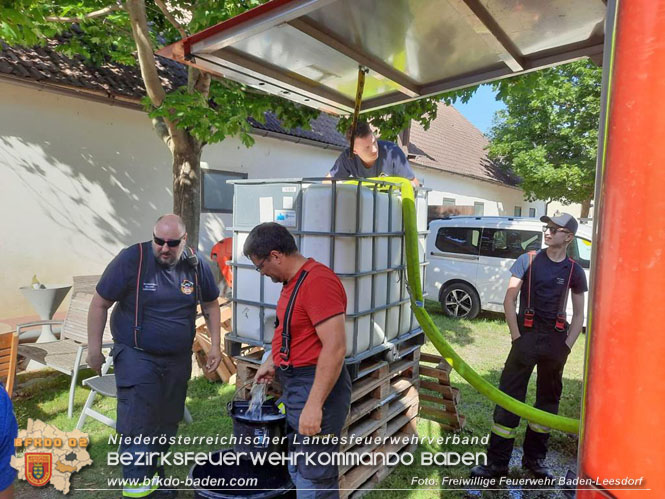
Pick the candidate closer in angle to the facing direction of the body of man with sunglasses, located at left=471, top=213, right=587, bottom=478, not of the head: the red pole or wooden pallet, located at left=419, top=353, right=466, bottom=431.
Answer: the red pole

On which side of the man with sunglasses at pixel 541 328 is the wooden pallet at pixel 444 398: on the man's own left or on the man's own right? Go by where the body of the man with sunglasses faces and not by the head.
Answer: on the man's own right

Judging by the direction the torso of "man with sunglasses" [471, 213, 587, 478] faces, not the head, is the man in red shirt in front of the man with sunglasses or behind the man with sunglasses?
in front

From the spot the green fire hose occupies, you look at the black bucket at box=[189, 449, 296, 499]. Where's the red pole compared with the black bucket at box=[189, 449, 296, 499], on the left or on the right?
left

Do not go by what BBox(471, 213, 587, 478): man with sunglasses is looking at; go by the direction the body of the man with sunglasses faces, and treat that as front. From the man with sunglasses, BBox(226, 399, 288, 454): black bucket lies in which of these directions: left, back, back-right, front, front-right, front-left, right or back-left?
front-right

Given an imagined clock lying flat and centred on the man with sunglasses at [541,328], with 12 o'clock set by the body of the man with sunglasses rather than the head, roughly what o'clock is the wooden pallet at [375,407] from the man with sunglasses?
The wooden pallet is roughly at 2 o'clock from the man with sunglasses.

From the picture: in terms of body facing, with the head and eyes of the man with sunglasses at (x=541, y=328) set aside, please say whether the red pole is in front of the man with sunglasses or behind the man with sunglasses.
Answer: in front

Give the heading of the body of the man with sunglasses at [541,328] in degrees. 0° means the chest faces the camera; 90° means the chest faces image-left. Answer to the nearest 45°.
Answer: approximately 0°

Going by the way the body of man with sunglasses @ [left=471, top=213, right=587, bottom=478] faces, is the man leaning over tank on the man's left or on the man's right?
on the man's right

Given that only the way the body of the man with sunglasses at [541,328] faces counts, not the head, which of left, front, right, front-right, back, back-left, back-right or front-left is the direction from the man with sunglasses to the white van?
back

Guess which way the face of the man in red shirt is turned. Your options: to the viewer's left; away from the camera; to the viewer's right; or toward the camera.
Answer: to the viewer's left

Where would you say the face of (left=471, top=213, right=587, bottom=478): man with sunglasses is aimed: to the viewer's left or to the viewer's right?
to the viewer's left
